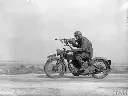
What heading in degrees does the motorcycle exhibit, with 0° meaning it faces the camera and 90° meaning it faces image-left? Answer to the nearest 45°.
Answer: approximately 90°
